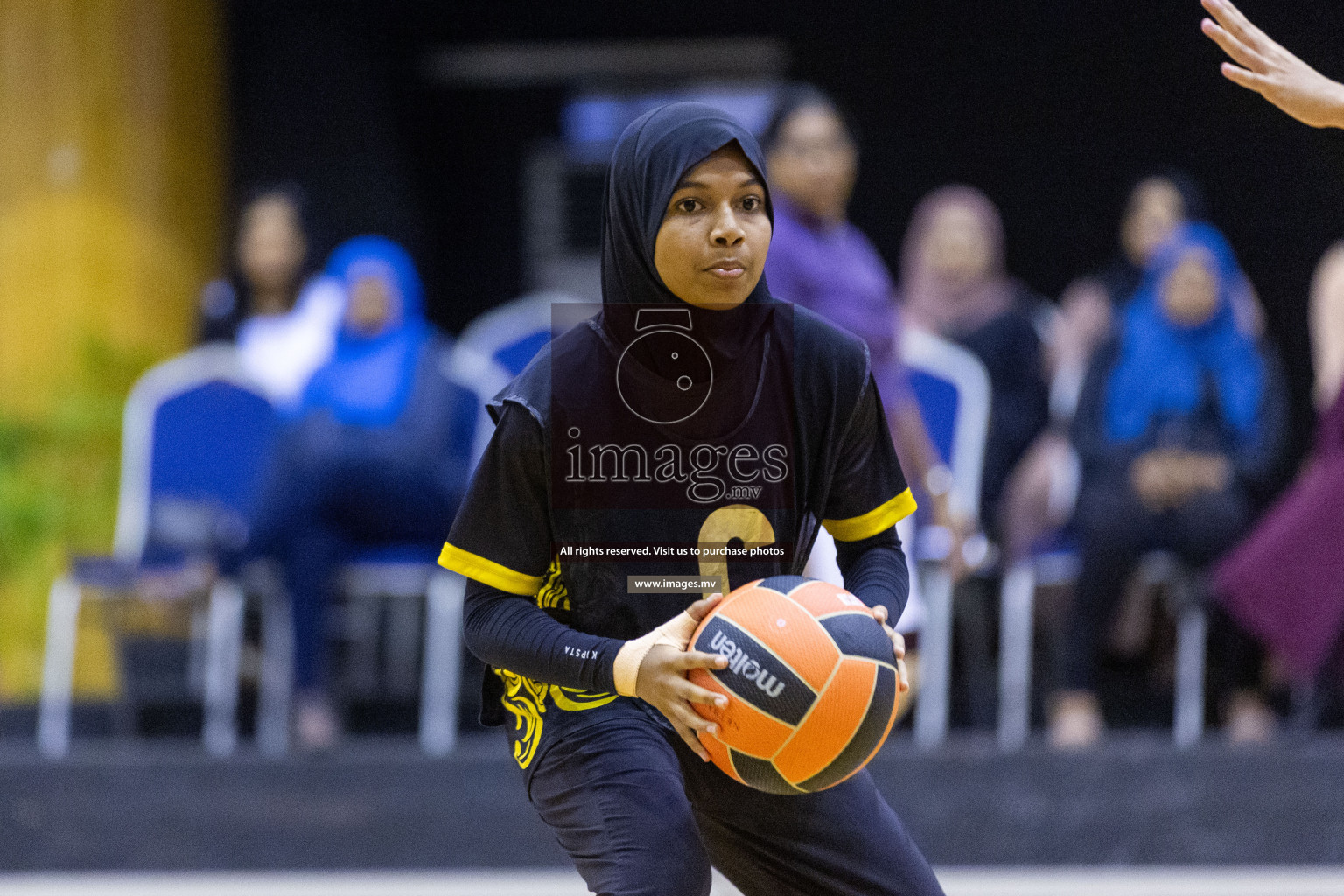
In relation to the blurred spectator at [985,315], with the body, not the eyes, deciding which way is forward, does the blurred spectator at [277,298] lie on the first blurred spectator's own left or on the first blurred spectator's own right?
on the first blurred spectator's own right

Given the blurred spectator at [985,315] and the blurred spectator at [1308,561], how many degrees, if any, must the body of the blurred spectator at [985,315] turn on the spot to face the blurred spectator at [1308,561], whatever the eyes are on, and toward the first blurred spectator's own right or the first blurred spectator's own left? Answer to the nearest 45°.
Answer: approximately 45° to the first blurred spectator's own left

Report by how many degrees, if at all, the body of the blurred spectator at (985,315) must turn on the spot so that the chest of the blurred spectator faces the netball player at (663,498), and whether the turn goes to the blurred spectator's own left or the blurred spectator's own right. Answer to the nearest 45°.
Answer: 0° — they already face them

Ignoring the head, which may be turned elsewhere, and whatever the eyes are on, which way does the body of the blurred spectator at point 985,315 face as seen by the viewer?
toward the camera

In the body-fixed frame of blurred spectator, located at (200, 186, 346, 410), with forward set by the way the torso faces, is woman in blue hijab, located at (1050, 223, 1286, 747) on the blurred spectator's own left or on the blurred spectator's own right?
on the blurred spectator's own left

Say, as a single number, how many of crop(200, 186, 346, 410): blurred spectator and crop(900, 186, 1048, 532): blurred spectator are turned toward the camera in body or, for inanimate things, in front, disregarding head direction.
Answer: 2

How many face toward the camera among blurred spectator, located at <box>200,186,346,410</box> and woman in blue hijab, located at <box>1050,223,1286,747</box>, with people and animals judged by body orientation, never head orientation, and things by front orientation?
2

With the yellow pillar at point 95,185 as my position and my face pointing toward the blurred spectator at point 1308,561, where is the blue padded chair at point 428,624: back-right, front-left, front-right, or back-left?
front-right

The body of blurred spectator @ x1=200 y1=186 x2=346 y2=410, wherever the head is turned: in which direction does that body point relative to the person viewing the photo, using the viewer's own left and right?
facing the viewer

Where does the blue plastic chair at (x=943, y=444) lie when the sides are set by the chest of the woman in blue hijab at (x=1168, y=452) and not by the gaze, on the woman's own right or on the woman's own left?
on the woman's own right

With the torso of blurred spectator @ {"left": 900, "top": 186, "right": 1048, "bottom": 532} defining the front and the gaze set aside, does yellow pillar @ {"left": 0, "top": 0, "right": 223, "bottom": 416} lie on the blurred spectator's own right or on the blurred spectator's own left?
on the blurred spectator's own right
